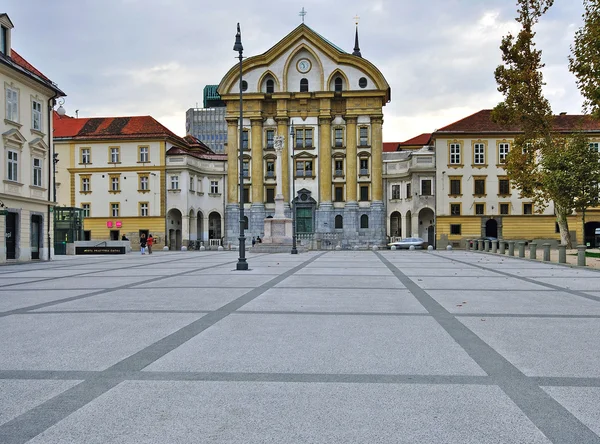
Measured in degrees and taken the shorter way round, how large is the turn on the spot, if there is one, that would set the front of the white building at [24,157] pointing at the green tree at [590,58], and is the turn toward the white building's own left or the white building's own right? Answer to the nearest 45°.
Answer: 0° — it already faces it

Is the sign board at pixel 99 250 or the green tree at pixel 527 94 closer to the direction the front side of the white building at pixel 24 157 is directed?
the green tree

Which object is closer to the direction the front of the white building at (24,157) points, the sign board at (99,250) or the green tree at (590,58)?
the green tree

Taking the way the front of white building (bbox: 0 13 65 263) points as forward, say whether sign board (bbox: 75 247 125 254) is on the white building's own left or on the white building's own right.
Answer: on the white building's own left

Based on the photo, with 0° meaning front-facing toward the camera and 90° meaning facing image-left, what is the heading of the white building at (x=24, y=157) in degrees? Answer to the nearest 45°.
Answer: approximately 315°

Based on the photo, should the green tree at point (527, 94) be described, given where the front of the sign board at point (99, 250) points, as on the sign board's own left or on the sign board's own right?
on the sign board's own left

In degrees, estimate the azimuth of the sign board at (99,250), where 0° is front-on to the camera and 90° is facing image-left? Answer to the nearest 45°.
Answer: approximately 0°

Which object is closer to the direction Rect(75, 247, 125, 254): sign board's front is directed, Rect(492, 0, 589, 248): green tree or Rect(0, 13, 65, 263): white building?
the white building

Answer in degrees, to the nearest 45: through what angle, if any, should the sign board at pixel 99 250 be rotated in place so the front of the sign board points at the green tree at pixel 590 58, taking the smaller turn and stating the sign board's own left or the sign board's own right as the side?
approximately 45° to the sign board's own left
